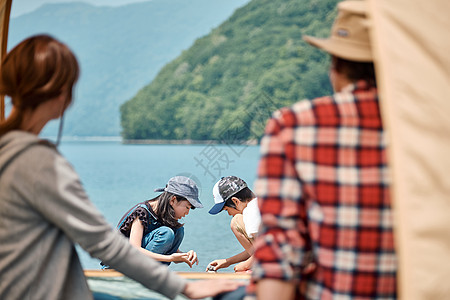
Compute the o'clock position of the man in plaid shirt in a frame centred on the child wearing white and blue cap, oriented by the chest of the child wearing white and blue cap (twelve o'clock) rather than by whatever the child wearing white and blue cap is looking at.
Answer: The man in plaid shirt is roughly at 9 o'clock from the child wearing white and blue cap.

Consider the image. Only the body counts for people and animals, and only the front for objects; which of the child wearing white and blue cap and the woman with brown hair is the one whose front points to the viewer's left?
the child wearing white and blue cap

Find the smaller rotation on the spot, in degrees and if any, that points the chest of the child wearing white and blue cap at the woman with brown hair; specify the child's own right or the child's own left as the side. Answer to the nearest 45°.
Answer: approximately 90° to the child's own left

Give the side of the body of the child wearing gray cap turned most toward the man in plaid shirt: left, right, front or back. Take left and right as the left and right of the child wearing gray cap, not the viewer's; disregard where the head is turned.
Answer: right

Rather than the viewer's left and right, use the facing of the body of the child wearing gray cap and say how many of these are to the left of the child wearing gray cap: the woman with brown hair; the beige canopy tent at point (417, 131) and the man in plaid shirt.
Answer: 0

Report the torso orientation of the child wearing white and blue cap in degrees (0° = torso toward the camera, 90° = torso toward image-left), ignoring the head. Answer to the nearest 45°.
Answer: approximately 90°

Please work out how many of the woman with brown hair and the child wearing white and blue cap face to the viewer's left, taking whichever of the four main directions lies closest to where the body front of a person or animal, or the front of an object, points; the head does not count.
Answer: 1

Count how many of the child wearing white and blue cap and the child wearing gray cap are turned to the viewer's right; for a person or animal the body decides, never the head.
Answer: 1

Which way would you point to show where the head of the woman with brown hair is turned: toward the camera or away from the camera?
away from the camera

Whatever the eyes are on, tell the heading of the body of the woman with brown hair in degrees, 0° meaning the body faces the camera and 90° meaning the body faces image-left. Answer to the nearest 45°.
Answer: approximately 225°

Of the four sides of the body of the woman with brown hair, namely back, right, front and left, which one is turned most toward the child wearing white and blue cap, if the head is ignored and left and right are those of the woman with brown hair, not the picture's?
front

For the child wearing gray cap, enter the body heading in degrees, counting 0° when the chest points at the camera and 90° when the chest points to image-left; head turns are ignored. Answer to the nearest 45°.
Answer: approximately 270°

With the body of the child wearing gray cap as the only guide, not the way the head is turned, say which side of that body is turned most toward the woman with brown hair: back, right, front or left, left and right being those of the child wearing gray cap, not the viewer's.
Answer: right
